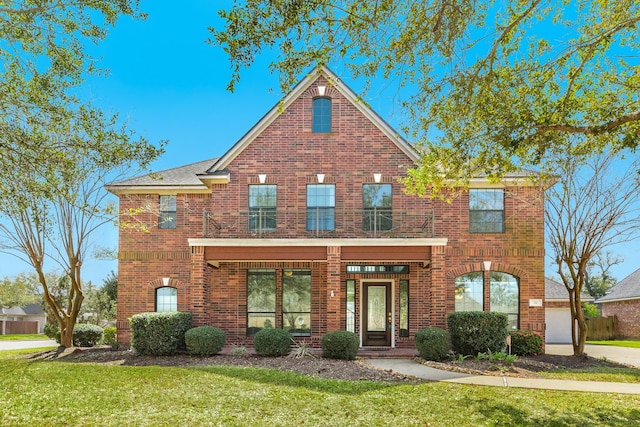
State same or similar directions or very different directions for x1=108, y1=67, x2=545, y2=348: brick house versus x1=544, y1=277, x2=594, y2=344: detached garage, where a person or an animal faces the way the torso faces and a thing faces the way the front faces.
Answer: same or similar directions

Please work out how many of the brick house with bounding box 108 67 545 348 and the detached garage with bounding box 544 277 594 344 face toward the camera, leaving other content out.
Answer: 2

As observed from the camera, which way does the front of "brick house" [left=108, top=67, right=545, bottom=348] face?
facing the viewer

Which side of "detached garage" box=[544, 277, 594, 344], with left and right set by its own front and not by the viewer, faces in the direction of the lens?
front

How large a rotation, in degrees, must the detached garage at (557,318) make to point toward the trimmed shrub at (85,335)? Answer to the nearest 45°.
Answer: approximately 45° to its right

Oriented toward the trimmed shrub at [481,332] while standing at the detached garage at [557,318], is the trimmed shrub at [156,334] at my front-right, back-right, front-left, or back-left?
front-right

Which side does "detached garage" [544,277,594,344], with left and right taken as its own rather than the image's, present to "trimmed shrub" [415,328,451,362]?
front

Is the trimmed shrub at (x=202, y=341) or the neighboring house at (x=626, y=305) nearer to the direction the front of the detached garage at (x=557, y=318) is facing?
the trimmed shrub
